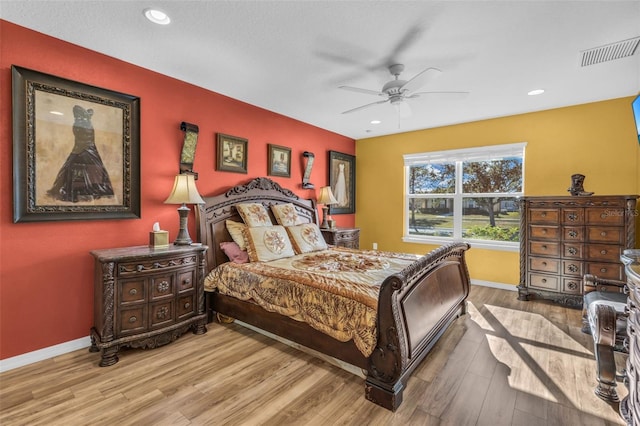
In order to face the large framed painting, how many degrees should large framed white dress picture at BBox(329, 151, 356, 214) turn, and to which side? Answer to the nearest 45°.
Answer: approximately 90° to its right

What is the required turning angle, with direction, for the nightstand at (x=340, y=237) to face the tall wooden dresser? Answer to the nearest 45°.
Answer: approximately 45° to its left

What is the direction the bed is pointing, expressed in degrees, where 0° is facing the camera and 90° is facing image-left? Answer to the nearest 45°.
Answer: approximately 315°

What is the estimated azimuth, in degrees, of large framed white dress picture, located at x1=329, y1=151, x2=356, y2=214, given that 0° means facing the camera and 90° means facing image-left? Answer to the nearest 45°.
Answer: approximately 315°

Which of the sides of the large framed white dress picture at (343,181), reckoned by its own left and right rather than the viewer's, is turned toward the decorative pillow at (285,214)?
right

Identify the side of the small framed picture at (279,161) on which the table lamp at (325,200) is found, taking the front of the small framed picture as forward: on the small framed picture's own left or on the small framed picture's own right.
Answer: on the small framed picture's own left

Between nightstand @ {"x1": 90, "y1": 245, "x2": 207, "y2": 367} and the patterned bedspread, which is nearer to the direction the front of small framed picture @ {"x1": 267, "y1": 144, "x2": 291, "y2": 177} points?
the patterned bedspread
